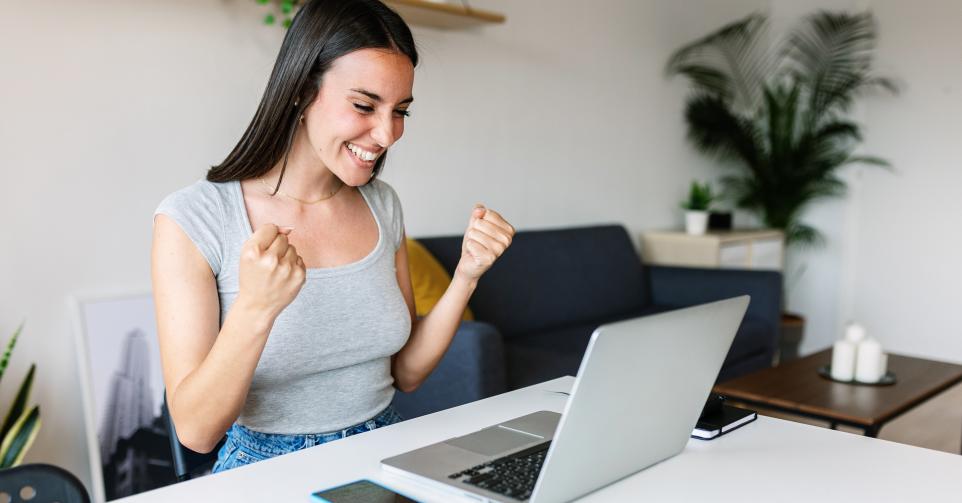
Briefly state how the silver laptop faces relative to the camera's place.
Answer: facing away from the viewer and to the left of the viewer

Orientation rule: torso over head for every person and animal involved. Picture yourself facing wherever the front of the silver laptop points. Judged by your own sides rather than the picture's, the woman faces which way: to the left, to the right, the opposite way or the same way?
the opposite way

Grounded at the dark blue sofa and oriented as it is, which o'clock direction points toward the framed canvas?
The framed canvas is roughly at 3 o'clock from the dark blue sofa.

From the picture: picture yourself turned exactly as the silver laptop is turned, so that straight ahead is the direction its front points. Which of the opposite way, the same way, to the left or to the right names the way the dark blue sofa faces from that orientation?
the opposite way

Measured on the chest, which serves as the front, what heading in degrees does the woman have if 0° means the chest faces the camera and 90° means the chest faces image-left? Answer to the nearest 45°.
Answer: approximately 315°

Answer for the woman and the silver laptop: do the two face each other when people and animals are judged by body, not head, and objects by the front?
yes

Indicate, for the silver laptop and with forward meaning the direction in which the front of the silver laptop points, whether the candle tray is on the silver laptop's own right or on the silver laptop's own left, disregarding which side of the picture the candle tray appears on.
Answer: on the silver laptop's own right

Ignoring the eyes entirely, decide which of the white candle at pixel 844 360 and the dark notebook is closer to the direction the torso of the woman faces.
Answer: the dark notebook

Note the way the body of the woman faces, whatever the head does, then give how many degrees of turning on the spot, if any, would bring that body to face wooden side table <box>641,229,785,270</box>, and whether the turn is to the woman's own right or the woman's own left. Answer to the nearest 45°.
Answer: approximately 90° to the woman's own left
